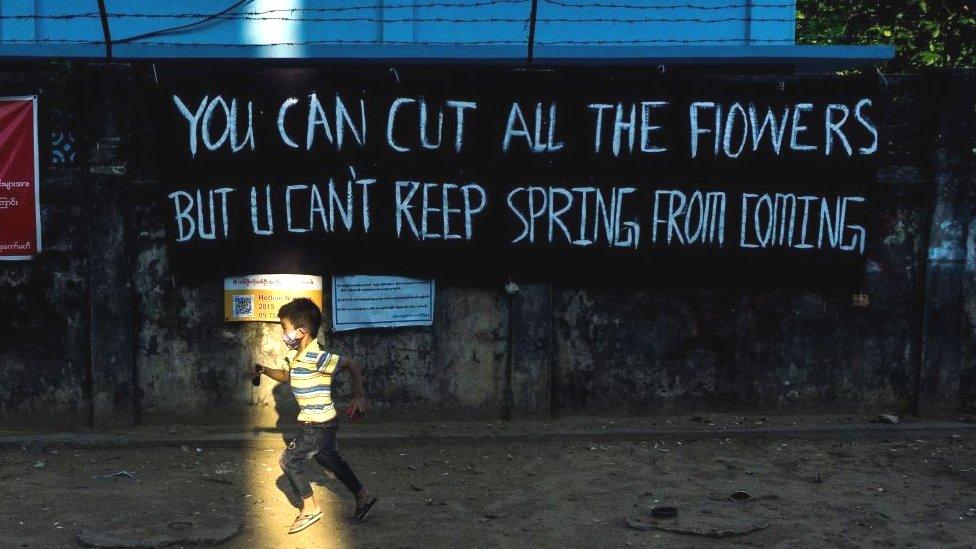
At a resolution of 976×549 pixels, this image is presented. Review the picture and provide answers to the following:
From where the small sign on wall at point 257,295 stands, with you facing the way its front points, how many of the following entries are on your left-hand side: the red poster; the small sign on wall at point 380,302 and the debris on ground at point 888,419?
2

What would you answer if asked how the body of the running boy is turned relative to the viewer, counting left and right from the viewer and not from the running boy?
facing to the left of the viewer

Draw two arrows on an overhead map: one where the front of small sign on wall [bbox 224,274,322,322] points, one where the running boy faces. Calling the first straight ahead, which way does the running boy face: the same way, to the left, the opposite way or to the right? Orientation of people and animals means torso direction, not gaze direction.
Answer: to the right

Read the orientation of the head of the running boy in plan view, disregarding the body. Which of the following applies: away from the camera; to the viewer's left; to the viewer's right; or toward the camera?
to the viewer's left

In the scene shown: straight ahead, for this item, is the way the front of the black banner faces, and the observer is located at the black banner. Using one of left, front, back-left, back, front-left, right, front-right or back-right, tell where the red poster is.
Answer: right

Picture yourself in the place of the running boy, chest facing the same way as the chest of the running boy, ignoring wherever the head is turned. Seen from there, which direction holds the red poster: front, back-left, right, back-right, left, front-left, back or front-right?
front-right

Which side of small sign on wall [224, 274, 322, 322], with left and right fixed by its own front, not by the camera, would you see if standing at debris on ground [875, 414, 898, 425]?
left

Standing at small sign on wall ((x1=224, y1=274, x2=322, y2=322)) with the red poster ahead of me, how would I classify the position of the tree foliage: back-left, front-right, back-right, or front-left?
back-right

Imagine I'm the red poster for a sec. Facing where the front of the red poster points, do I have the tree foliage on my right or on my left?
on my left

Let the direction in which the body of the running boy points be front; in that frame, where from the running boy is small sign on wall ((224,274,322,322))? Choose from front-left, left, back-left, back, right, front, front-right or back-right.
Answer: right

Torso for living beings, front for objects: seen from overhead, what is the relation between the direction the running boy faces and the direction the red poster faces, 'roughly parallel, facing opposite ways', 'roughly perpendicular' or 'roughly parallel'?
roughly perpendicular

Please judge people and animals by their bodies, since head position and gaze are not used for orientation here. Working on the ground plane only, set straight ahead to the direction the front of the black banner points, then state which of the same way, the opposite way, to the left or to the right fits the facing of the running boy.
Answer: to the right
